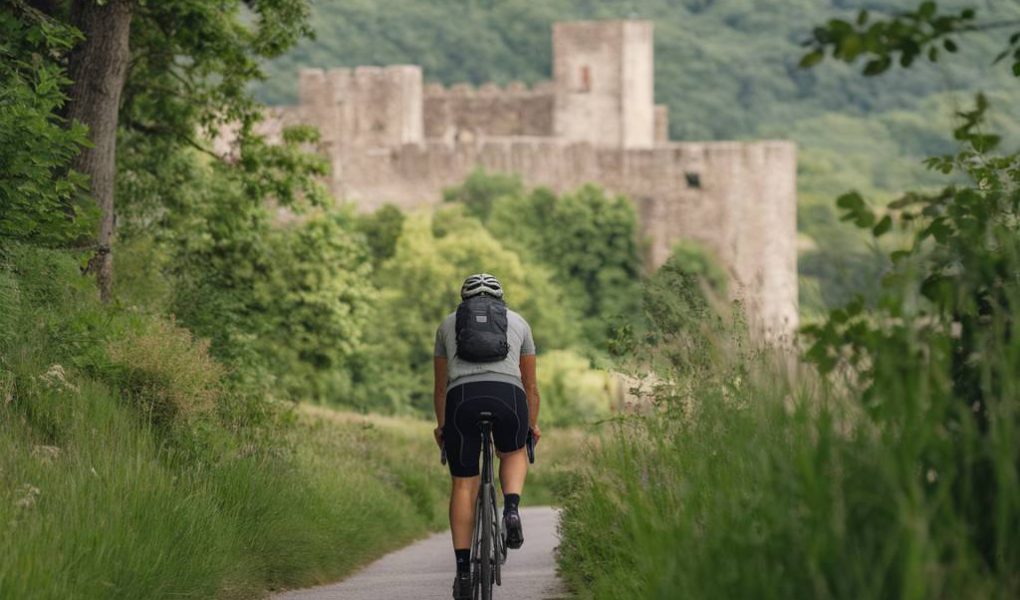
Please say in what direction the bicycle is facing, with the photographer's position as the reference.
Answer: facing away from the viewer

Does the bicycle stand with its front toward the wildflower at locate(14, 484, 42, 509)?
no

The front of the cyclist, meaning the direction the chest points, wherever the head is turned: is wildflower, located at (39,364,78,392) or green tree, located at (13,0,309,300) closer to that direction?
the green tree

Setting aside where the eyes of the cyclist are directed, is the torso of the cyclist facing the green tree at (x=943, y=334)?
no

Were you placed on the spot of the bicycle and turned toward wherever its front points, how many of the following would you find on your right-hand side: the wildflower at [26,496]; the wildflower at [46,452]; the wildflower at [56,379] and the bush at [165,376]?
0

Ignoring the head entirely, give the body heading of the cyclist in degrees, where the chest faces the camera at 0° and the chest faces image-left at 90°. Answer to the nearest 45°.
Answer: approximately 180°

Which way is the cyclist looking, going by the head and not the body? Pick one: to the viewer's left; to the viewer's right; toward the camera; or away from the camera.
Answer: away from the camera

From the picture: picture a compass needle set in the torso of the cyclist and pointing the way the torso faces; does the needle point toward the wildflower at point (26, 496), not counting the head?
no
